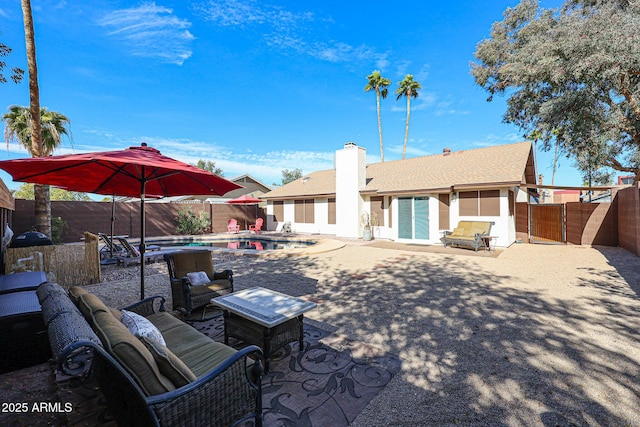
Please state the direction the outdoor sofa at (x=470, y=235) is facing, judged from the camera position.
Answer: facing the viewer and to the left of the viewer

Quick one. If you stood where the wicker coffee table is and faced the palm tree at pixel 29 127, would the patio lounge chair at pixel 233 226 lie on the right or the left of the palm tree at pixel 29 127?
right

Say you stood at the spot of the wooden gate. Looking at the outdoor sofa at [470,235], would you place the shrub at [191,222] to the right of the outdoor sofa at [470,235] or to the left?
right

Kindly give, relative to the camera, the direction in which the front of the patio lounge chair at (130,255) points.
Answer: facing to the right of the viewer

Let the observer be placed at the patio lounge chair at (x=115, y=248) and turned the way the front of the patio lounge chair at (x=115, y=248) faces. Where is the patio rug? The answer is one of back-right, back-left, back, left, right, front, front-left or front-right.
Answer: right

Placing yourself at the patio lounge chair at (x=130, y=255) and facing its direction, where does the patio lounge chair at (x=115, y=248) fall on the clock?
the patio lounge chair at (x=115, y=248) is roughly at 8 o'clock from the patio lounge chair at (x=130, y=255).

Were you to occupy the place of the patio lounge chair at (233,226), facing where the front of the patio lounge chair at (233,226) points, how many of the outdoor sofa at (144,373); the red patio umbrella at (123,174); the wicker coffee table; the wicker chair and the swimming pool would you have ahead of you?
5

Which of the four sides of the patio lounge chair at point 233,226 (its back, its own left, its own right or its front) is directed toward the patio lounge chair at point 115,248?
front

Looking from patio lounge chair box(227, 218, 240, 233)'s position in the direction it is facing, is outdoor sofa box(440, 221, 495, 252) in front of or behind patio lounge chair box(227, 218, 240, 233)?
in front

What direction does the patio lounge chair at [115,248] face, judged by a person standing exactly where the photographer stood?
facing to the right of the viewer
